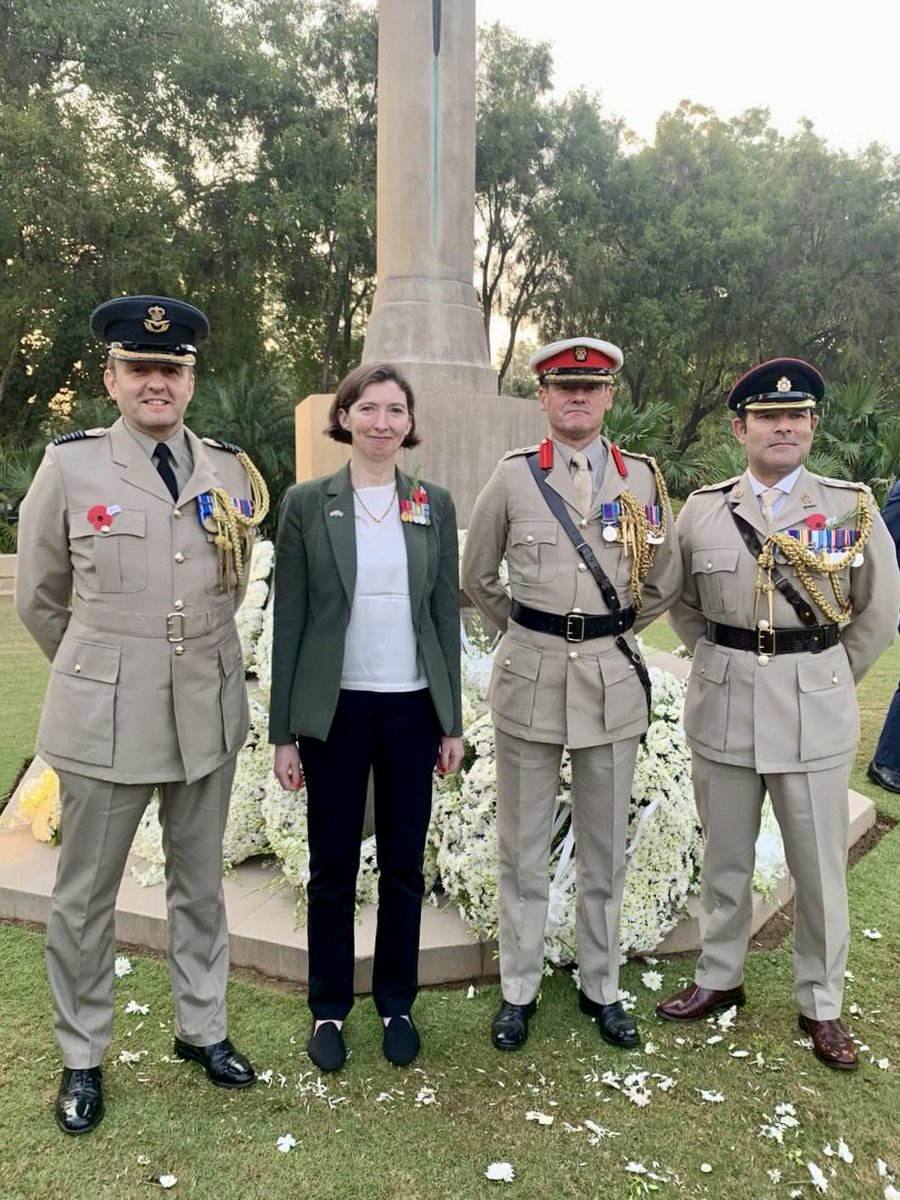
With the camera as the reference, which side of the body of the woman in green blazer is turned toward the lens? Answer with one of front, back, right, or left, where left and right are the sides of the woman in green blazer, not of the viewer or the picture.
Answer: front

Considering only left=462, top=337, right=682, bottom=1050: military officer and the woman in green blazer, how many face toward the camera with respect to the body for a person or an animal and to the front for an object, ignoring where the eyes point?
2

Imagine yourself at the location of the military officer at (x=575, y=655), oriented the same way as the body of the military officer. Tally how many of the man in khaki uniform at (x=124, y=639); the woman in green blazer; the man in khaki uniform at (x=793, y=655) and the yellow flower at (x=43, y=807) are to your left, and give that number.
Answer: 1

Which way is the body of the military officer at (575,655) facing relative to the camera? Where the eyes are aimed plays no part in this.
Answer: toward the camera

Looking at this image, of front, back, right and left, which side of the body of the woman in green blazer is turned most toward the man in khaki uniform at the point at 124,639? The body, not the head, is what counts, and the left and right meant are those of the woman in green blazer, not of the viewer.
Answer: right

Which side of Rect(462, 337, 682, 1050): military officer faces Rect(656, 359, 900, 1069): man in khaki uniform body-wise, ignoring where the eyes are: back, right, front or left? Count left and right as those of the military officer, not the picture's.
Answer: left

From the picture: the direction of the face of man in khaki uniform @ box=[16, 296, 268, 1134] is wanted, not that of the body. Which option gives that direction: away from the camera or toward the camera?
toward the camera

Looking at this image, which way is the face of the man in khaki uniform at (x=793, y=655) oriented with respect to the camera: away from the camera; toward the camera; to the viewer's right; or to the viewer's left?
toward the camera

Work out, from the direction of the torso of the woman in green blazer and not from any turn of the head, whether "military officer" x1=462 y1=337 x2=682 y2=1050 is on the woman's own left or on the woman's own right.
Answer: on the woman's own left

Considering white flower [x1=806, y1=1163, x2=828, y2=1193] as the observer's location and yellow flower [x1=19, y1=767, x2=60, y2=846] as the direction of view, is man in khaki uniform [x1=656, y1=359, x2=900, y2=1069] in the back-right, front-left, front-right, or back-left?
front-right

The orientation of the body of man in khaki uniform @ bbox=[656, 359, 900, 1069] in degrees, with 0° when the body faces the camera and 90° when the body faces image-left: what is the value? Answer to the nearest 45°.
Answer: approximately 0°

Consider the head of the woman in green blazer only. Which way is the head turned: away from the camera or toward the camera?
toward the camera

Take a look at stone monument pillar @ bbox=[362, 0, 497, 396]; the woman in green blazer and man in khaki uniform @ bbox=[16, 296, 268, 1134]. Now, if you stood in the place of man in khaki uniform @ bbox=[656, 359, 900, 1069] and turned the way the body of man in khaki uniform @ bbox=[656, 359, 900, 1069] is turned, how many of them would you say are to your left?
0

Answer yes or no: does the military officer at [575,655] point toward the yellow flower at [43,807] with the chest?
no

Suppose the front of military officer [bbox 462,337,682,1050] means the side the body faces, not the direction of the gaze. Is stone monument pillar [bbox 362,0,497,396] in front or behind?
behind

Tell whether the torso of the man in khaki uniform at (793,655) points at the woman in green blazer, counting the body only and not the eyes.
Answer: no

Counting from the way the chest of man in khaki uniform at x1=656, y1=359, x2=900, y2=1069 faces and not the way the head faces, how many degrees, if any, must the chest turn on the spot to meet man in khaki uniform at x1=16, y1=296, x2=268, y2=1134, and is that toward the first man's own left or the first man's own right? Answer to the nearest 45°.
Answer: approximately 45° to the first man's own right
